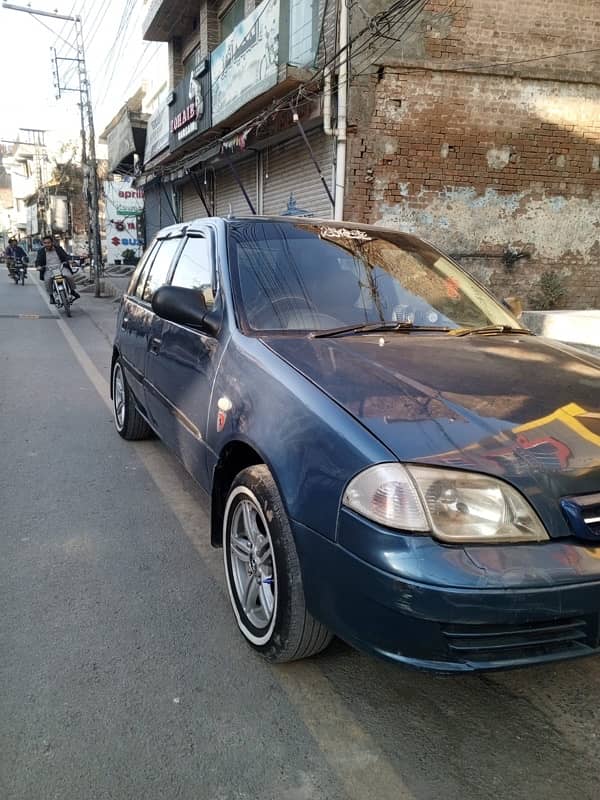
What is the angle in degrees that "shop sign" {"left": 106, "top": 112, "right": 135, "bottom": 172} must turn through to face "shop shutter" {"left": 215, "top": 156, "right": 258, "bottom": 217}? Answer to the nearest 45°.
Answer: approximately 45° to its left

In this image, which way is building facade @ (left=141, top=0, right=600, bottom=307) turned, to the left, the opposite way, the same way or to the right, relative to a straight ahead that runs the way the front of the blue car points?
to the right

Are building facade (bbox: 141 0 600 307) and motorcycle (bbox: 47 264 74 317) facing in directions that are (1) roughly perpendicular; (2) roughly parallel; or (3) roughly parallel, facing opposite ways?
roughly perpendicular

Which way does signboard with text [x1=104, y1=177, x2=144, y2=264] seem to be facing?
toward the camera

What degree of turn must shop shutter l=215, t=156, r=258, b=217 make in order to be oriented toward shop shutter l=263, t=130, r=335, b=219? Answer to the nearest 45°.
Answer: approximately 45° to its left

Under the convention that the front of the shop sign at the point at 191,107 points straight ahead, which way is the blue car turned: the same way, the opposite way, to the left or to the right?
to the left

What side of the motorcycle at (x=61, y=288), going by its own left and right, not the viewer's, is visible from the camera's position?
front

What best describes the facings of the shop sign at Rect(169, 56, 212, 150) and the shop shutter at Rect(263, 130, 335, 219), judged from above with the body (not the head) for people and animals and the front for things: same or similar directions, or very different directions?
same or similar directions

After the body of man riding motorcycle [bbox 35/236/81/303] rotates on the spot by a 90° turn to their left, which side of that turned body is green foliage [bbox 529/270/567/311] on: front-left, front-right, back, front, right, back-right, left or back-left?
front-right

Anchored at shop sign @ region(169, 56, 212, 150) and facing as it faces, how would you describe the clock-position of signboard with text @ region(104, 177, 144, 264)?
The signboard with text is roughly at 4 o'clock from the shop sign.

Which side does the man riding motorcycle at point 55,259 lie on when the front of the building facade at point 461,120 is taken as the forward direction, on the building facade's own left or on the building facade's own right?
on the building facade's own right
